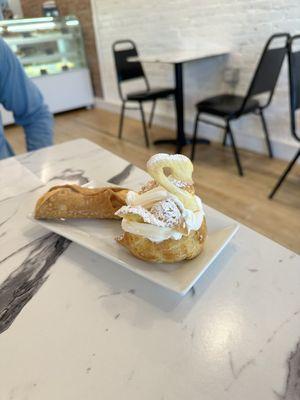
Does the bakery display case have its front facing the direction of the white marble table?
yes

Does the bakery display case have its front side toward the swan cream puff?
yes

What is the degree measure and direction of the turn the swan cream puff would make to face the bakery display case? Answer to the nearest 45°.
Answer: approximately 90° to its left

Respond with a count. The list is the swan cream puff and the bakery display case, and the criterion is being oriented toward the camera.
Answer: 1

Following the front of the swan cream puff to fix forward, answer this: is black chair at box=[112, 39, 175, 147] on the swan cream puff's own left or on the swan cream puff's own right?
on the swan cream puff's own left

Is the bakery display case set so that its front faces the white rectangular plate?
yes
